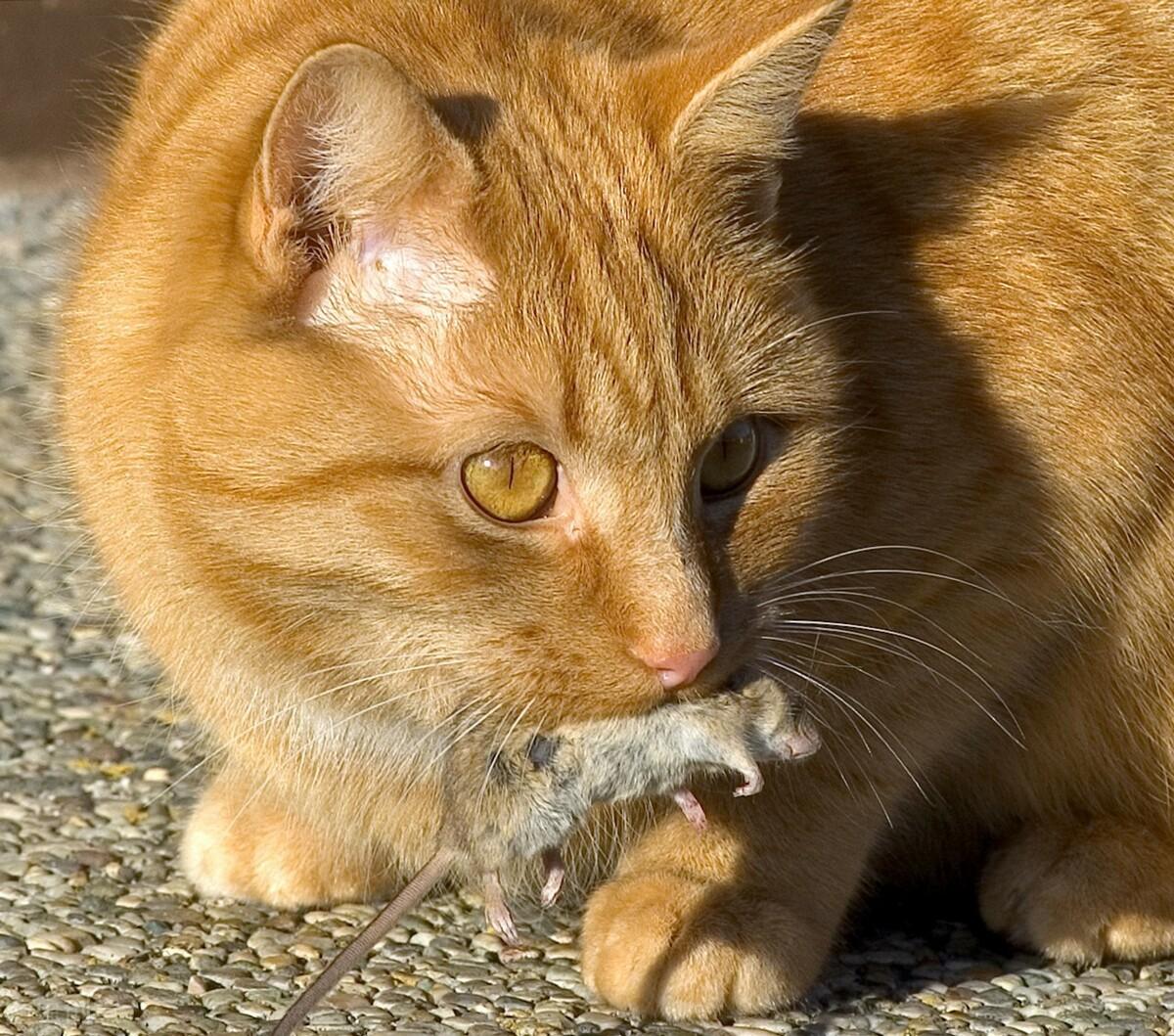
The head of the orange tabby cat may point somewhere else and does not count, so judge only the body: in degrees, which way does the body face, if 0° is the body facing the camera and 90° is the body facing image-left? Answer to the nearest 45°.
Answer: approximately 45°

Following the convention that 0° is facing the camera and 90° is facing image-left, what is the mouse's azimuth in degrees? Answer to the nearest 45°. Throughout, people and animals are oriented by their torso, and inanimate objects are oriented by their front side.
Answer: approximately 270°
